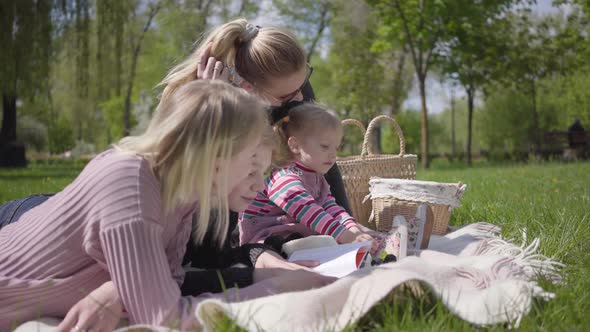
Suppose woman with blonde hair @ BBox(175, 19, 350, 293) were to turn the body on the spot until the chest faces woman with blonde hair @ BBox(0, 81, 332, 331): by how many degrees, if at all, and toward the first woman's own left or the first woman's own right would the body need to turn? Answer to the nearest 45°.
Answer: approximately 90° to the first woman's own right

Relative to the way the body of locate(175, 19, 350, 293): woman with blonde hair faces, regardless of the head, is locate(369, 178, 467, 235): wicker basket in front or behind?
in front

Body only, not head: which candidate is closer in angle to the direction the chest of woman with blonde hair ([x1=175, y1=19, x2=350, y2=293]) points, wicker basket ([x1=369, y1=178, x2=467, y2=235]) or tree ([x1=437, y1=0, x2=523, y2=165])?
the wicker basket

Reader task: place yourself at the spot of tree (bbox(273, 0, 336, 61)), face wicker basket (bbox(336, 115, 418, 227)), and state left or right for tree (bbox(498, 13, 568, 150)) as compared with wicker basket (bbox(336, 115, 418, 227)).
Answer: left

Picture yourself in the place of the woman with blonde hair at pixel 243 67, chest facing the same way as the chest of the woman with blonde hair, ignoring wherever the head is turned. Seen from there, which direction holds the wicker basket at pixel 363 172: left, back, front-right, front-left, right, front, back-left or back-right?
front-left
